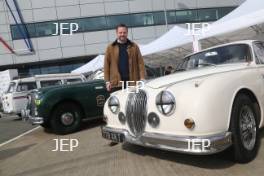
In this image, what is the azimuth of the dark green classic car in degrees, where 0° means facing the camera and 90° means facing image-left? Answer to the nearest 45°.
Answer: approximately 90°

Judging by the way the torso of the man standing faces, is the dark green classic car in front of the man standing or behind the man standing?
behind

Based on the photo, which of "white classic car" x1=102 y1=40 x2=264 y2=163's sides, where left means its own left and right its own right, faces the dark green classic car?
right

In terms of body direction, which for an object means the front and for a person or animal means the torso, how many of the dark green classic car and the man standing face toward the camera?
1

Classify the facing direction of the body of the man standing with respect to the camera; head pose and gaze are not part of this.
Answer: toward the camera

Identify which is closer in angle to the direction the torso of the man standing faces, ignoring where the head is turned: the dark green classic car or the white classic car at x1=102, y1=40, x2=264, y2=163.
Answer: the white classic car

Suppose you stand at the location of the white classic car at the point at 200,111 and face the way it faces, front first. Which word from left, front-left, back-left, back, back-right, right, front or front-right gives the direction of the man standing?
right

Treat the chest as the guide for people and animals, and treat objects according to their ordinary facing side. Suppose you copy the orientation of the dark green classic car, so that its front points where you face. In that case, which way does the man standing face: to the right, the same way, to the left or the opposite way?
to the left

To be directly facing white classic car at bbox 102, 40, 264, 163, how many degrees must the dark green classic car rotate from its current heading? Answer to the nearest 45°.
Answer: approximately 90° to its left
